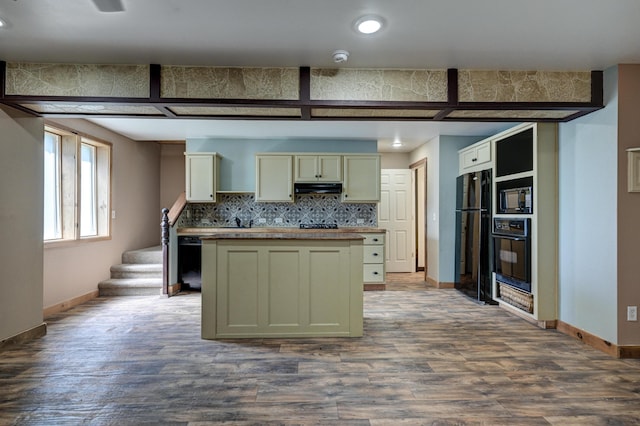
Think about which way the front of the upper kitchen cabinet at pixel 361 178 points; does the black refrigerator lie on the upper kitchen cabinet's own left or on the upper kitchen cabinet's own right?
on the upper kitchen cabinet's own left

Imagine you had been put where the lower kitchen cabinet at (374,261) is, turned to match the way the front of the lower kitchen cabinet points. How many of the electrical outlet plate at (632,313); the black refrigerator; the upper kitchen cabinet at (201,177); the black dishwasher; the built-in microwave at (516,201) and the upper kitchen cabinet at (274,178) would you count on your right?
3

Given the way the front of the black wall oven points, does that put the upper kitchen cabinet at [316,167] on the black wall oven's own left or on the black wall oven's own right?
on the black wall oven's own right

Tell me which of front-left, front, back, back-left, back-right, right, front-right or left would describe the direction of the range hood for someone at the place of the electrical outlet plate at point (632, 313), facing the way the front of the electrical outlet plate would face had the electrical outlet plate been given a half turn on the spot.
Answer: left

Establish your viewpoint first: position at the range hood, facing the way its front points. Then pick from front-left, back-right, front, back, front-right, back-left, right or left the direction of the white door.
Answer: back-left

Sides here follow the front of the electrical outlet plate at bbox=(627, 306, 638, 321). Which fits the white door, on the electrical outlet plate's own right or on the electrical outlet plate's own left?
on the electrical outlet plate's own right

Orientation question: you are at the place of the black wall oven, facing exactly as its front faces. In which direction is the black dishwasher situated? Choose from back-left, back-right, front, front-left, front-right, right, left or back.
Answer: front-right

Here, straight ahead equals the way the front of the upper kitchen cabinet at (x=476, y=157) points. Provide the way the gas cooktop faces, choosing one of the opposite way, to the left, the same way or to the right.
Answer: to the left

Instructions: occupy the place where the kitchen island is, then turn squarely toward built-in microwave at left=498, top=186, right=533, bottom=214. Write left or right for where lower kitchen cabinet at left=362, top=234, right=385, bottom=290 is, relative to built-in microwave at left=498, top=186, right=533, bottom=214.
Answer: left
